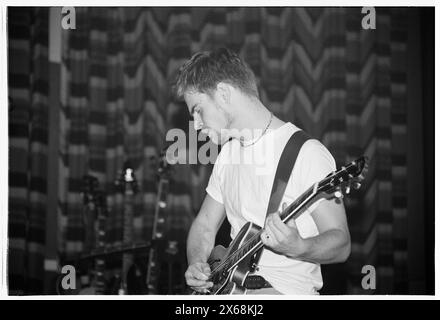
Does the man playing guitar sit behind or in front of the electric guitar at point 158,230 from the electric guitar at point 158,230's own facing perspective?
in front

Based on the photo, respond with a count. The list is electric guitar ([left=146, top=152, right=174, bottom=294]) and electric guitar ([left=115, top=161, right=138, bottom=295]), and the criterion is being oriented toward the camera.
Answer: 2

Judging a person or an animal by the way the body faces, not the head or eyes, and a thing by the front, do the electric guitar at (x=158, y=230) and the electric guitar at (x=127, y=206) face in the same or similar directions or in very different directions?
same or similar directions

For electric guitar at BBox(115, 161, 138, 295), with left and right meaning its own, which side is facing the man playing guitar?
front

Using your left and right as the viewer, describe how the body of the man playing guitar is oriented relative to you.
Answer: facing the viewer and to the left of the viewer

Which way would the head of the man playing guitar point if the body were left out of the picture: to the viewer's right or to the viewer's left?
to the viewer's left

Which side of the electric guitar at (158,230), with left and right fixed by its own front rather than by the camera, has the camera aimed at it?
front

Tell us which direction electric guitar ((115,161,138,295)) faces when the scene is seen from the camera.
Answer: facing the viewer
